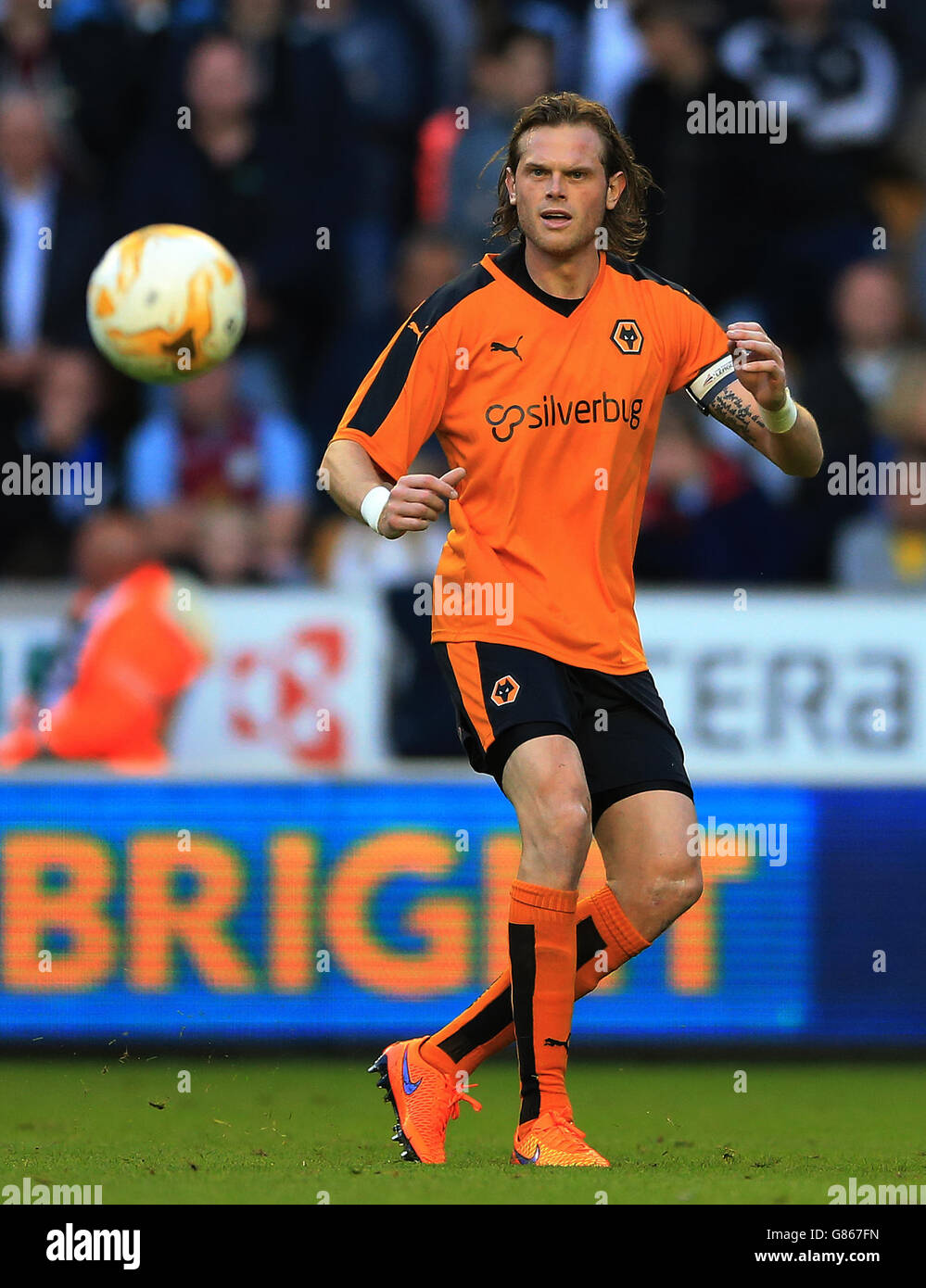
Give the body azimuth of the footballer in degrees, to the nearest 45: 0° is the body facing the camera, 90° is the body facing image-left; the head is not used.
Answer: approximately 0°

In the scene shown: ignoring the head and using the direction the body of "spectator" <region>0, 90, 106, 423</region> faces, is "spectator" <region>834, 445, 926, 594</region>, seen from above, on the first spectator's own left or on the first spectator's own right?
on the first spectator's own left

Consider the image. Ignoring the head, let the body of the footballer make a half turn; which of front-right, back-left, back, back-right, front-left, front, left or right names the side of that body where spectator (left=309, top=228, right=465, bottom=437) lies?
front

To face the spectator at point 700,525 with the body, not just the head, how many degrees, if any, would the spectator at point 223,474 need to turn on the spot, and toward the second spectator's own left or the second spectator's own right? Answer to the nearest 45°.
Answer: approximately 90° to the second spectator's own left
